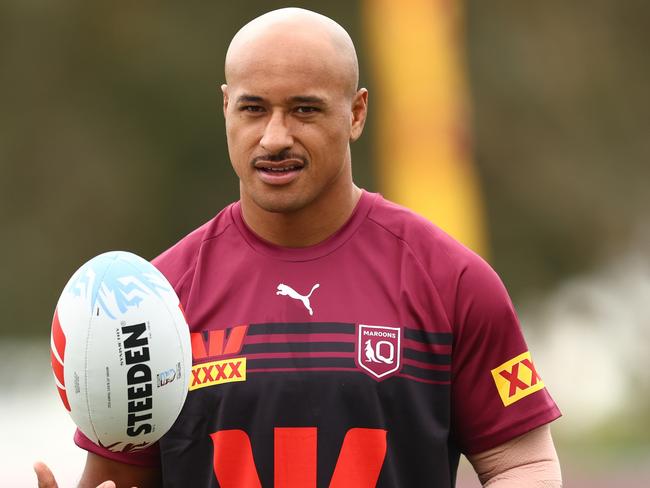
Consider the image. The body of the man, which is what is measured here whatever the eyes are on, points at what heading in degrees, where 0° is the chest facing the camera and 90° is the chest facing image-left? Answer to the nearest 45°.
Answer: approximately 0°
